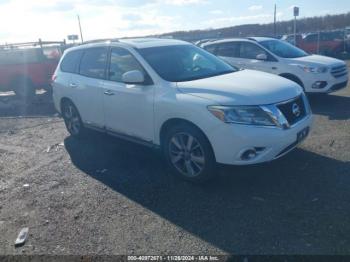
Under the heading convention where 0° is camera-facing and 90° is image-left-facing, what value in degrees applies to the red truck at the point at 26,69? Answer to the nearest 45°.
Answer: approximately 270°

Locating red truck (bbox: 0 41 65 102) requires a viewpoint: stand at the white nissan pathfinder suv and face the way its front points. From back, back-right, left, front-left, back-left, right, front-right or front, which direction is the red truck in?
back

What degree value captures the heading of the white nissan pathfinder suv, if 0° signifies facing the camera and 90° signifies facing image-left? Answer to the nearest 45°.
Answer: approximately 315°
